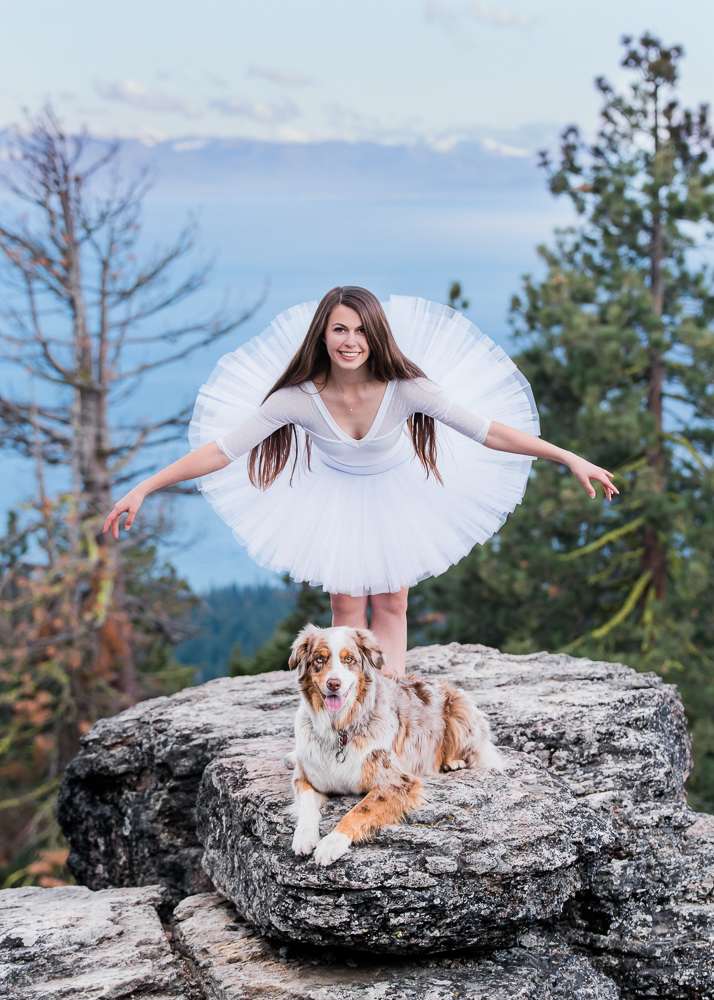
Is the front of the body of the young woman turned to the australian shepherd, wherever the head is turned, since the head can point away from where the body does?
yes

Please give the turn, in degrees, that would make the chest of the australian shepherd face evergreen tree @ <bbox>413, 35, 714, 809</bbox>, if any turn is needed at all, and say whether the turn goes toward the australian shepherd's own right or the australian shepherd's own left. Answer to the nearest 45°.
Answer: approximately 135° to the australian shepherd's own right

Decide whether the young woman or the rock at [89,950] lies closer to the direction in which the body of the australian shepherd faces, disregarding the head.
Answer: the rock

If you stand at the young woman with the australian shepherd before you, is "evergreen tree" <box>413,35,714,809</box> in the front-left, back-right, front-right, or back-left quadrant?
back-left

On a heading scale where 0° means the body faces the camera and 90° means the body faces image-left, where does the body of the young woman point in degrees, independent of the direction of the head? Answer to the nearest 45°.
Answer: approximately 0°

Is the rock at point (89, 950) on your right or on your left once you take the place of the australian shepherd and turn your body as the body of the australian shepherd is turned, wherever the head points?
on your right
